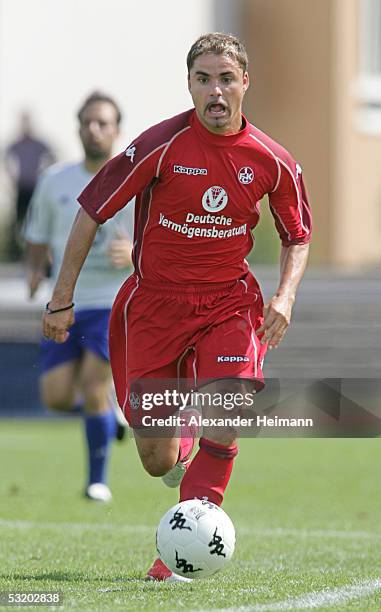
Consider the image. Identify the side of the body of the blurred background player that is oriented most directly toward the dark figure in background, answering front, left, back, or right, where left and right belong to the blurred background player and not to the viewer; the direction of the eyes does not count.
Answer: back

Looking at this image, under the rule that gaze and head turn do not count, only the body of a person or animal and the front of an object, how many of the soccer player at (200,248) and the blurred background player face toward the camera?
2

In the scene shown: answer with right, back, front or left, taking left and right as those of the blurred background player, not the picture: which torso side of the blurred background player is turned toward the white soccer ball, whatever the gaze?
front

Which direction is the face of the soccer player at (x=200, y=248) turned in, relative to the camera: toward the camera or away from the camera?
toward the camera

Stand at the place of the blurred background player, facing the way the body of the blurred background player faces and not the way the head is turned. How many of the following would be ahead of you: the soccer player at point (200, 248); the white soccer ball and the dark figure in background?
2

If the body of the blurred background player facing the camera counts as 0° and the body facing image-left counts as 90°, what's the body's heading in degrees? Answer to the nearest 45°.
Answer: approximately 0°

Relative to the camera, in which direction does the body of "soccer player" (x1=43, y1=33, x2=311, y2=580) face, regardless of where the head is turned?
toward the camera

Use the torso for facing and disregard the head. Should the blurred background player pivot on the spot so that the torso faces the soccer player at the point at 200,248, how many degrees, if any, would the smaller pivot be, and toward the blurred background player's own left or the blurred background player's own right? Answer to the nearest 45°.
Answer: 0° — they already face them

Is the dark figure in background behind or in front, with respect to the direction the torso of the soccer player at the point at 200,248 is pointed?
behind
